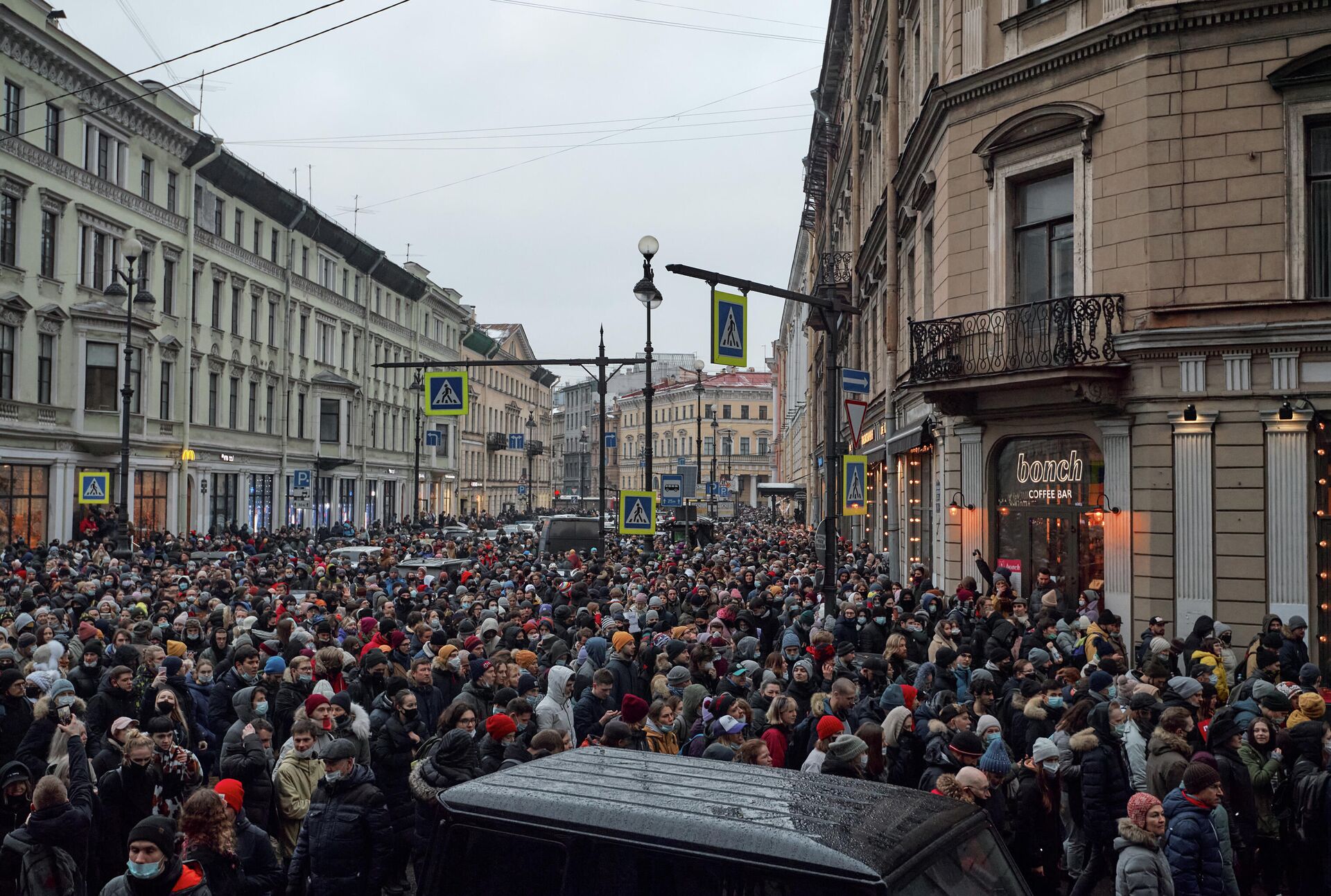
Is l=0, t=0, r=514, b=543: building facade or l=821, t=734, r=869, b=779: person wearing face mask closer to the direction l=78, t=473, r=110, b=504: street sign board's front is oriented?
the person wearing face mask

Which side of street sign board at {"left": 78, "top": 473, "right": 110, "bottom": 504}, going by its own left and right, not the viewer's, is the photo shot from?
front

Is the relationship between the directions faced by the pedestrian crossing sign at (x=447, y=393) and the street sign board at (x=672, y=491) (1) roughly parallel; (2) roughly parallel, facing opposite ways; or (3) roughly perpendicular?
roughly parallel

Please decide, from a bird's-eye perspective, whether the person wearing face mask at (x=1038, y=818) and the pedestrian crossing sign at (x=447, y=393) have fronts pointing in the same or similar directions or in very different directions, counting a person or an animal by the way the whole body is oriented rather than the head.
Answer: same or similar directions

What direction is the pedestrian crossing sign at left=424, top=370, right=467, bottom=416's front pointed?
toward the camera

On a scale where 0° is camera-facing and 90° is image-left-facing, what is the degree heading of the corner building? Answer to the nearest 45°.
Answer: approximately 45°

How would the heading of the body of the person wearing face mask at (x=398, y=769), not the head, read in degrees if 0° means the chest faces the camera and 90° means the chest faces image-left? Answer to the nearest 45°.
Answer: approximately 315°

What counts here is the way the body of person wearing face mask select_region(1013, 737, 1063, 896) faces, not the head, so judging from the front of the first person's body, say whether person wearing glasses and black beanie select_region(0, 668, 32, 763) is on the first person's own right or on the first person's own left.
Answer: on the first person's own right

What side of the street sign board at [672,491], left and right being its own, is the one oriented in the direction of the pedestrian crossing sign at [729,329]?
front

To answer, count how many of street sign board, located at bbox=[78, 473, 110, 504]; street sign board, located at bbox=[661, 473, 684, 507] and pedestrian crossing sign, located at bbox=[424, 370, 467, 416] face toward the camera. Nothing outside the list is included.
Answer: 3

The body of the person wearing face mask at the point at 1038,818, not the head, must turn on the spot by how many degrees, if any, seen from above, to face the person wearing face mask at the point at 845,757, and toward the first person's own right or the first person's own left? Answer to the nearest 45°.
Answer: approximately 90° to the first person's own right

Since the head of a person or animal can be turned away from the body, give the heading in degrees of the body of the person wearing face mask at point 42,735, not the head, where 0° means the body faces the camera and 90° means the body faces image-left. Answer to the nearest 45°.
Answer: approximately 315°

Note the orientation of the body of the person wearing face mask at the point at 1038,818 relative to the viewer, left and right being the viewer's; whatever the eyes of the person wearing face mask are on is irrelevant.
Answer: facing the viewer and to the right of the viewer

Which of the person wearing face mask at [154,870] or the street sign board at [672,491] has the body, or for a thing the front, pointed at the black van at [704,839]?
the street sign board

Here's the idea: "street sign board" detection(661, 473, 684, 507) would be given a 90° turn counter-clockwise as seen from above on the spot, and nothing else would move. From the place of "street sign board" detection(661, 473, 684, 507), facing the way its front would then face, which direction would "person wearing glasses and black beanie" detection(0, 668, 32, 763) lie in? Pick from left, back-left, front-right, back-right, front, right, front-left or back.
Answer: right
